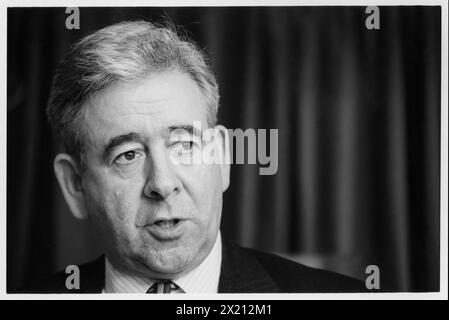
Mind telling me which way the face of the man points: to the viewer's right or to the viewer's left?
to the viewer's right

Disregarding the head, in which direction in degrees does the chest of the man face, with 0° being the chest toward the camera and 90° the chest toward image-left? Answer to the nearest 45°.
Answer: approximately 0°
